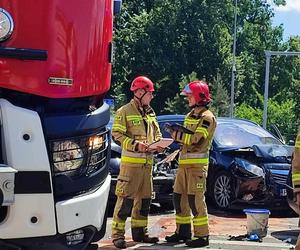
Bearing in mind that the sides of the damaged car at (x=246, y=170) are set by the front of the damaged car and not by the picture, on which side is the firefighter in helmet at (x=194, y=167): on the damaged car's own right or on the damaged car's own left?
on the damaged car's own right

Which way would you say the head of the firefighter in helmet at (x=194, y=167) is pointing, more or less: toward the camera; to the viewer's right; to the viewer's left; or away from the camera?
to the viewer's left

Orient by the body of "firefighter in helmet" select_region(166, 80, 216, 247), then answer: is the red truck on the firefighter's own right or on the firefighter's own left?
on the firefighter's own left

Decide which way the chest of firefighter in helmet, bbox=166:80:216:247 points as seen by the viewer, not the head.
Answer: to the viewer's left

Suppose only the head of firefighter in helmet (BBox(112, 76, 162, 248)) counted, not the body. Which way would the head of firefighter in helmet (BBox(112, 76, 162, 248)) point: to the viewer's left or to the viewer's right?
to the viewer's right

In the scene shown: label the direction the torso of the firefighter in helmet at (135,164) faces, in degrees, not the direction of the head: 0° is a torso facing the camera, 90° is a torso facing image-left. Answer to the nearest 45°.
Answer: approximately 315°

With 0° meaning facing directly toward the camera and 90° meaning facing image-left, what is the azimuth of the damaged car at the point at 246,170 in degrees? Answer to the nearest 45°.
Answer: approximately 315°

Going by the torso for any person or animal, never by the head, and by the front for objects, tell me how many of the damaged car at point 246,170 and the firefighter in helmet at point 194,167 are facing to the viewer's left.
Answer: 1

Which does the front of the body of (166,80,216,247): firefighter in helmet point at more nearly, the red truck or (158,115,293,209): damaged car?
the red truck

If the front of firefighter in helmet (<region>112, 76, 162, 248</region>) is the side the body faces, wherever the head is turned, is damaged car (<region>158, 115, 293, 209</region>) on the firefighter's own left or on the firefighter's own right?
on the firefighter's own left

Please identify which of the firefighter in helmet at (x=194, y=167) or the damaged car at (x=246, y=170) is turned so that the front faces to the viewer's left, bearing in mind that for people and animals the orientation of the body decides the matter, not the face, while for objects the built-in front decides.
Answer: the firefighter in helmet
